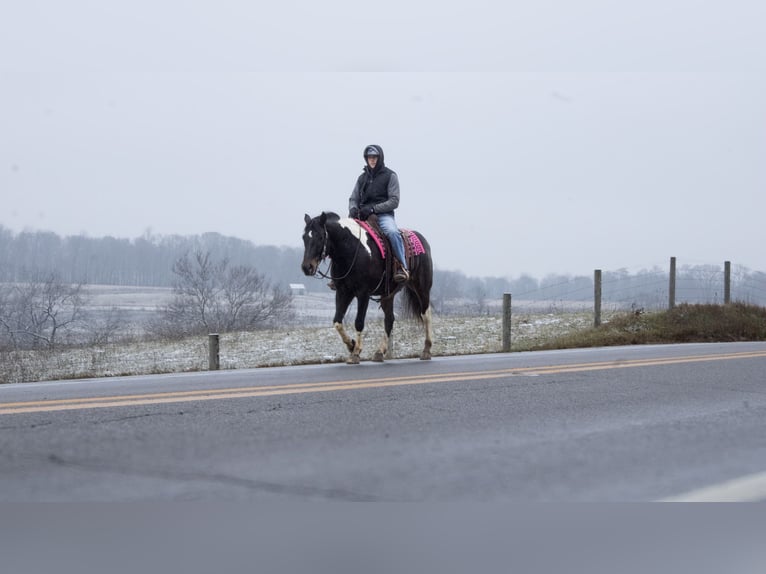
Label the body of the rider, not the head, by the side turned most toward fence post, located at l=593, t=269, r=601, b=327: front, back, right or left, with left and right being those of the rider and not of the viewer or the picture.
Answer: back

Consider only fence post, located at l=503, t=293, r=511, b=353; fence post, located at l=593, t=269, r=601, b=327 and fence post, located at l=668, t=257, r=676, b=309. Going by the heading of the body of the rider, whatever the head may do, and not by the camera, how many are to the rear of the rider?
3

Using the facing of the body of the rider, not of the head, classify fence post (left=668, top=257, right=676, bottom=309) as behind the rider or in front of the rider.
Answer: behind

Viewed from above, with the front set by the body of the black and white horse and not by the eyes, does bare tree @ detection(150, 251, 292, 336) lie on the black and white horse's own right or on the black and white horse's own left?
on the black and white horse's own right

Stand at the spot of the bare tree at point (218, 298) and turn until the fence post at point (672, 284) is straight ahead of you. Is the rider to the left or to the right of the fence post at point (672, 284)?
right

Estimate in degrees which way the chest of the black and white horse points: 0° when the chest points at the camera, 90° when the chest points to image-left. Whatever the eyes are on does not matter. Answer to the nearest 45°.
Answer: approximately 45°

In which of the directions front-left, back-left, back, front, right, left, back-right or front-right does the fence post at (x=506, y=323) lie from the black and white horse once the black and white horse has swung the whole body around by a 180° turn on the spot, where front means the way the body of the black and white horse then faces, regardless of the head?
front

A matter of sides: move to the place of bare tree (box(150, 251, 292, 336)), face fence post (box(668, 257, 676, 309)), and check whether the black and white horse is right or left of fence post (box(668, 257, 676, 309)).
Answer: right

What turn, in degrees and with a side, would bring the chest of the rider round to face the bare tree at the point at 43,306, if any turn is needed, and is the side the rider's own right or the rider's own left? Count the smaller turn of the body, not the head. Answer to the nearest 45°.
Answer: approximately 90° to the rider's own right
